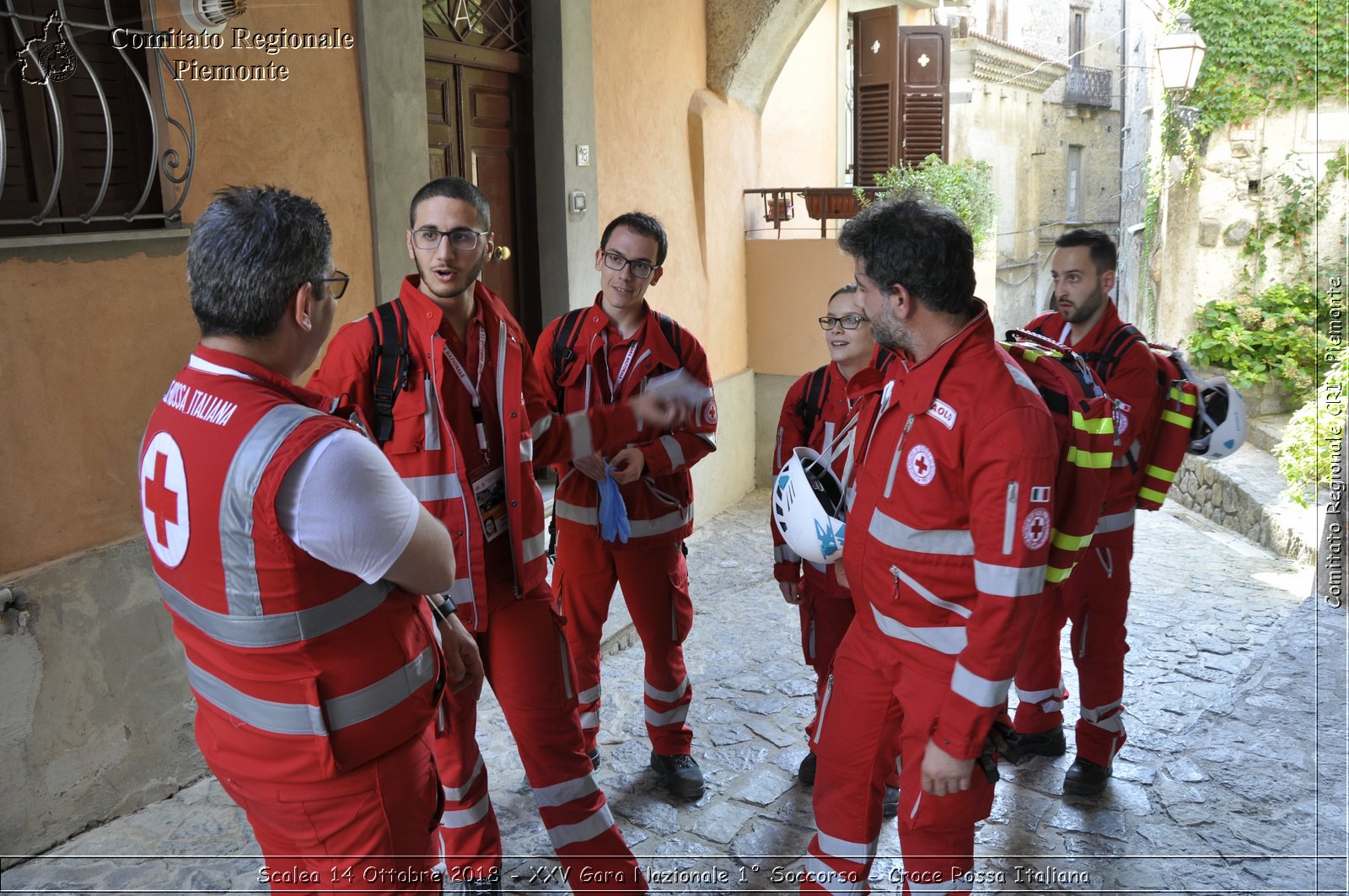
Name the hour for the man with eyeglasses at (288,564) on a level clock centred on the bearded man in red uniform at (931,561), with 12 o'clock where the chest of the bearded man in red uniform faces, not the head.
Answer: The man with eyeglasses is roughly at 12 o'clock from the bearded man in red uniform.

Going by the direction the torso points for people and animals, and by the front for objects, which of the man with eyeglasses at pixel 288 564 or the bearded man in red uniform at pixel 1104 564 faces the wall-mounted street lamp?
the man with eyeglasses

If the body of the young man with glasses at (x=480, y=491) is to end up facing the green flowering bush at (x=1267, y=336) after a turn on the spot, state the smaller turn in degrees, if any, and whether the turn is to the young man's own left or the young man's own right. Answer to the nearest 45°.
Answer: approximately 135° to the young man's own left

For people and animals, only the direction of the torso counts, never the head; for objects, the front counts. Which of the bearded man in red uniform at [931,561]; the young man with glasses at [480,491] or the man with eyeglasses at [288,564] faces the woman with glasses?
the man with eyeglasses

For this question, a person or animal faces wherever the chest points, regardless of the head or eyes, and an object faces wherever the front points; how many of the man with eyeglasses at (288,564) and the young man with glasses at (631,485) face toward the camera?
1

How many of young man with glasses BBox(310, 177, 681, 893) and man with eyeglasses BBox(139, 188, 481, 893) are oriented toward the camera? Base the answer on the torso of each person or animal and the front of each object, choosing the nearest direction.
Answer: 1

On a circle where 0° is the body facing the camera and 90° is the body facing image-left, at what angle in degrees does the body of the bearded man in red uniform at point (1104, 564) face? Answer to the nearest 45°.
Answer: approximately 45°

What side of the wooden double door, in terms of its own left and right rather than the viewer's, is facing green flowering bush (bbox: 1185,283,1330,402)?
left

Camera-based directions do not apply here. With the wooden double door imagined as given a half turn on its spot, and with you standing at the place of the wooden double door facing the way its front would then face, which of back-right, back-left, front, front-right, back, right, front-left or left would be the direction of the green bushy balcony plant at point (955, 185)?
right

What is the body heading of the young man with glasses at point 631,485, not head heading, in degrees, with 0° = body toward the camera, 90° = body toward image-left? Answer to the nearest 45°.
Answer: approximately 0°

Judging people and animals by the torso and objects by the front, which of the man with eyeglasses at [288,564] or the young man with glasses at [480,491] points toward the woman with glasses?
the man with eyeglasses

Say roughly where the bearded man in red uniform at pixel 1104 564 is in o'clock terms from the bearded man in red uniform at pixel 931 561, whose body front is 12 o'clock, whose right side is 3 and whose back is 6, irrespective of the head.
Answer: the bearded man in red uniform at pixel 1104 564 is roughly at 5 o'clock from the bearded man in red uniform at pixel 931 561.

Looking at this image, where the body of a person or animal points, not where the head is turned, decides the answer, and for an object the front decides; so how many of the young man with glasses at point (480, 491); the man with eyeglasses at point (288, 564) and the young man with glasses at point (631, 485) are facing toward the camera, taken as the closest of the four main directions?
2
